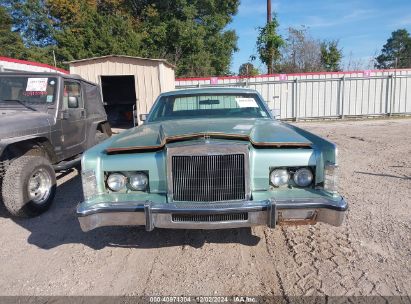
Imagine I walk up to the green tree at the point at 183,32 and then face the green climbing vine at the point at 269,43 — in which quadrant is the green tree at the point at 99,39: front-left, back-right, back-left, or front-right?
back-right

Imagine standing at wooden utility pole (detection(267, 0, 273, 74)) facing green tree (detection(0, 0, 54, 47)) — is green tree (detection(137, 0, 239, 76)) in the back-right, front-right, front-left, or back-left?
front-right

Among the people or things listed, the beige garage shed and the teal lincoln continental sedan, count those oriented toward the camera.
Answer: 2

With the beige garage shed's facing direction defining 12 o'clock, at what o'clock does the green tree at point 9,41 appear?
The green tree is roughly at 5 o'clock from the beige garage shed.

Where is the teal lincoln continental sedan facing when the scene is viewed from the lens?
facing the viewer

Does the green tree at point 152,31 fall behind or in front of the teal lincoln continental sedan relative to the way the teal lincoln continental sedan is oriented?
behind

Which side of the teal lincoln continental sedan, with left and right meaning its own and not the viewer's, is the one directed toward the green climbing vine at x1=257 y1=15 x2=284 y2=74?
back

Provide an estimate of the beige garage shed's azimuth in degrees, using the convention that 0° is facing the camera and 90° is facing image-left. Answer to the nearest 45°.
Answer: approximately 0°

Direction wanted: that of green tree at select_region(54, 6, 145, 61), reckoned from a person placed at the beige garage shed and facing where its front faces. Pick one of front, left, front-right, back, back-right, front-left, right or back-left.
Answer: back

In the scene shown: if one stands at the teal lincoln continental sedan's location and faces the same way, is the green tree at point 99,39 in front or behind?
behind

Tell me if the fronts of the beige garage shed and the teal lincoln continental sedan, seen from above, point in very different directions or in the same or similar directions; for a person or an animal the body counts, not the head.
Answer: same or similar directions

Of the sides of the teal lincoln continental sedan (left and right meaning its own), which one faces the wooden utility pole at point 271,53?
back

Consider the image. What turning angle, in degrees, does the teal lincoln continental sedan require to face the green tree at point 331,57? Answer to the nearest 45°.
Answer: approximately 180°
